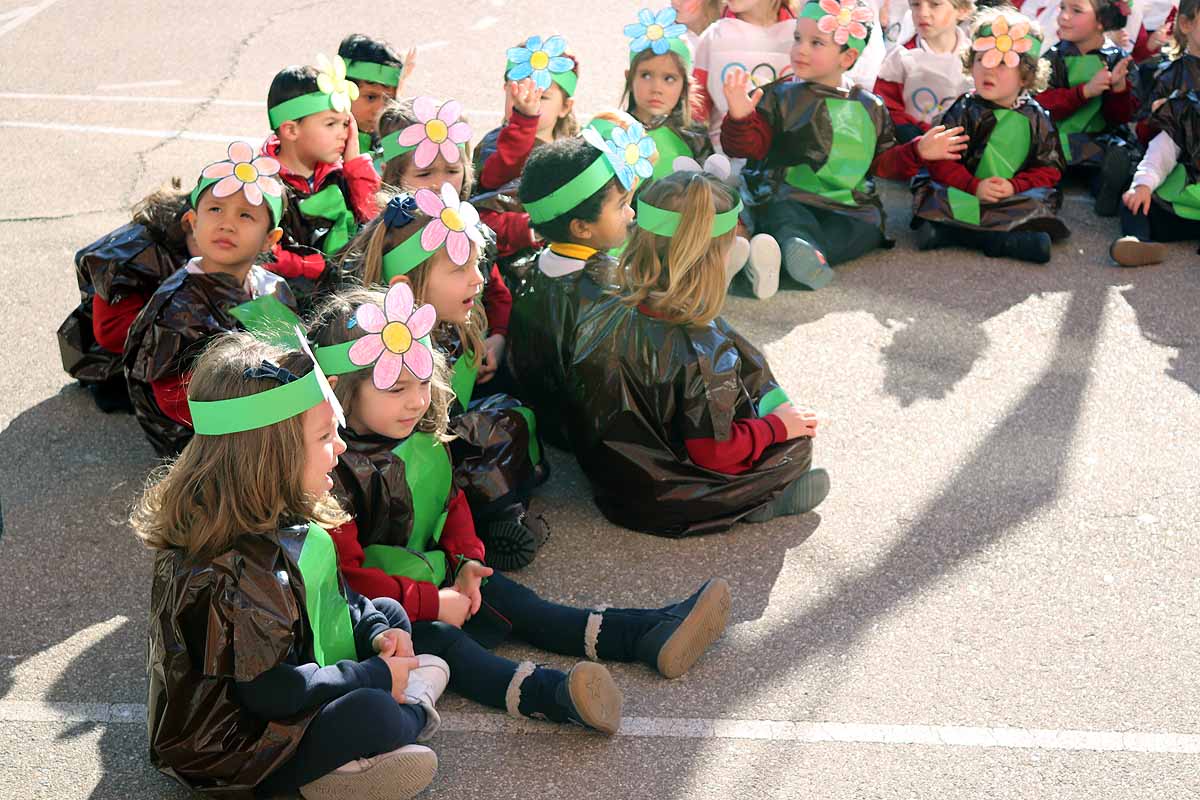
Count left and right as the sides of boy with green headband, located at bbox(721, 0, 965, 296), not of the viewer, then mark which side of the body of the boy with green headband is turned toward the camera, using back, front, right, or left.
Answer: front

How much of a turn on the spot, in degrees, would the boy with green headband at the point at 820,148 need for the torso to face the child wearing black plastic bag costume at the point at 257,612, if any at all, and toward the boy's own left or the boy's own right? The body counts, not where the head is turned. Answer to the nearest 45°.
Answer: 0° — they already face them

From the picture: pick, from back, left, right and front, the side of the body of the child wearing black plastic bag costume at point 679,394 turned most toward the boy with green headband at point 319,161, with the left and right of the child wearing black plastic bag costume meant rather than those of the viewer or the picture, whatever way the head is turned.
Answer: left

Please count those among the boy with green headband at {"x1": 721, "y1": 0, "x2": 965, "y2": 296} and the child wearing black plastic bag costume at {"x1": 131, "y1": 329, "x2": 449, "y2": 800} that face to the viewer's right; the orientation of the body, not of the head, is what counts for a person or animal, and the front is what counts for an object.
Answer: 1

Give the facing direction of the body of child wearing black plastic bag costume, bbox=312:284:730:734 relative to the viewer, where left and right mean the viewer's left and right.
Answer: facing the viewer and to the right of the viewer

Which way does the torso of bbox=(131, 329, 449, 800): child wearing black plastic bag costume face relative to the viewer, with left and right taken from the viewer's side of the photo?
facing to the right of the viewer

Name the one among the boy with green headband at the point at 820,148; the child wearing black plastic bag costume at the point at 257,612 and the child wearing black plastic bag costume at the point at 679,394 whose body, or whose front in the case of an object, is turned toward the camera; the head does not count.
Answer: the boy with green headband

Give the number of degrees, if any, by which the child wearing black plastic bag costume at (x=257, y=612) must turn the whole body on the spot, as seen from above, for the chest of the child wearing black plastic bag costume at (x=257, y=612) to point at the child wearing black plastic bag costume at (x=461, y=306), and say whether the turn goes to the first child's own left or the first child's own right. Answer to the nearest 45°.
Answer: approximately 45° to the first child's own left

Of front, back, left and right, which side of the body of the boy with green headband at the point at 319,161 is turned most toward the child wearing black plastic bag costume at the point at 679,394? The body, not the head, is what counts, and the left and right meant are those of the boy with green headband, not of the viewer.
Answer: front

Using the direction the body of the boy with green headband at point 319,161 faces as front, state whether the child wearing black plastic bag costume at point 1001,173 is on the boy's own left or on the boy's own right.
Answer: on the boy's own left

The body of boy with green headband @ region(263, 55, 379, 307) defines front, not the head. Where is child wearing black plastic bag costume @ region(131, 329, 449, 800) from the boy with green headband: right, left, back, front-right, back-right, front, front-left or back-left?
front-right
